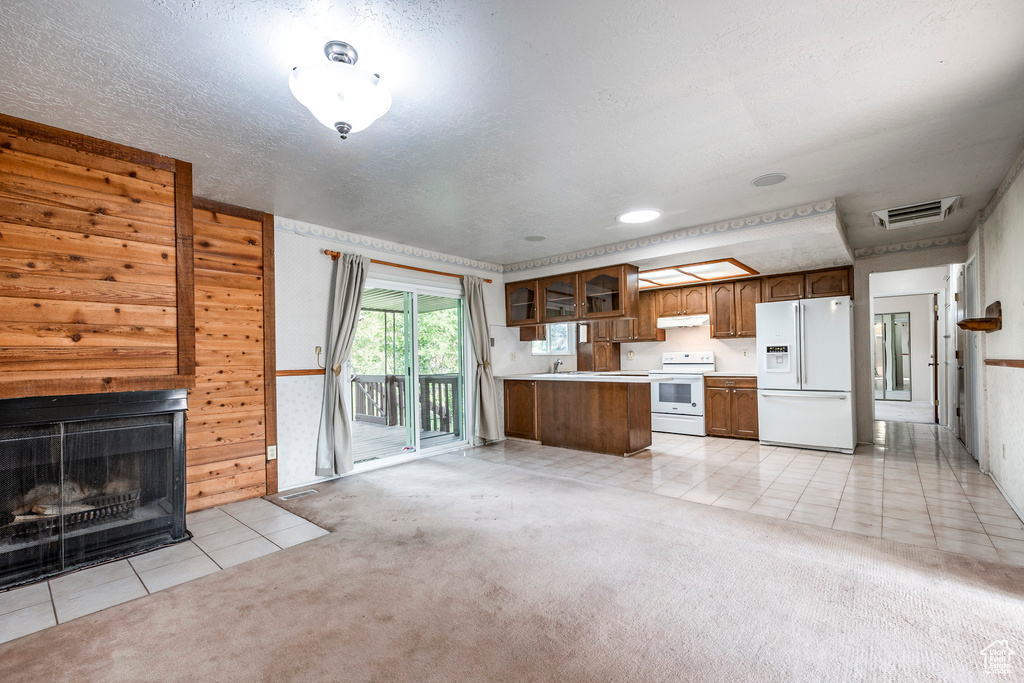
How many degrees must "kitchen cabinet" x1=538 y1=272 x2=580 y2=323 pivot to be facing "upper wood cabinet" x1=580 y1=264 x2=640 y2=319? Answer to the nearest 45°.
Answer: approximately 90° to its left

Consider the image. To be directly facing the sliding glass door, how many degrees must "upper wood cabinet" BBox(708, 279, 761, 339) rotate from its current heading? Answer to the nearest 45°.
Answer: approximately 45° to its right

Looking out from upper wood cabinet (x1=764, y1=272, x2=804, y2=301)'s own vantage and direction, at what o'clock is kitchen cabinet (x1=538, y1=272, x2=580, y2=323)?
The kitchen cabinet is roughly at 2 o'clock from the upper wood cabinet.

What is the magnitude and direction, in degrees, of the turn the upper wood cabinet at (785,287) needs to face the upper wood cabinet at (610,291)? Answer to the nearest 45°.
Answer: approximately 45° to its right

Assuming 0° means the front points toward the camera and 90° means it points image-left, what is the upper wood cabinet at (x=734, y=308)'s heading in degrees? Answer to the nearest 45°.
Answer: approximately 0°

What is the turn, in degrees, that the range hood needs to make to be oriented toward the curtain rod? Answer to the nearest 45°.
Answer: approximately 45° to its right

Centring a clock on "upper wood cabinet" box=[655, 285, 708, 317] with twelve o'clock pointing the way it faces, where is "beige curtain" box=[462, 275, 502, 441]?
The beige curtain is roughly at 2 o'clock from the upper wood cabinet.

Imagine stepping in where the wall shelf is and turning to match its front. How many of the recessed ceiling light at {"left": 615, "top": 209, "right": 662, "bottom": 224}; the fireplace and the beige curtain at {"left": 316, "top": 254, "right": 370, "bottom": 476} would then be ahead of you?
3
